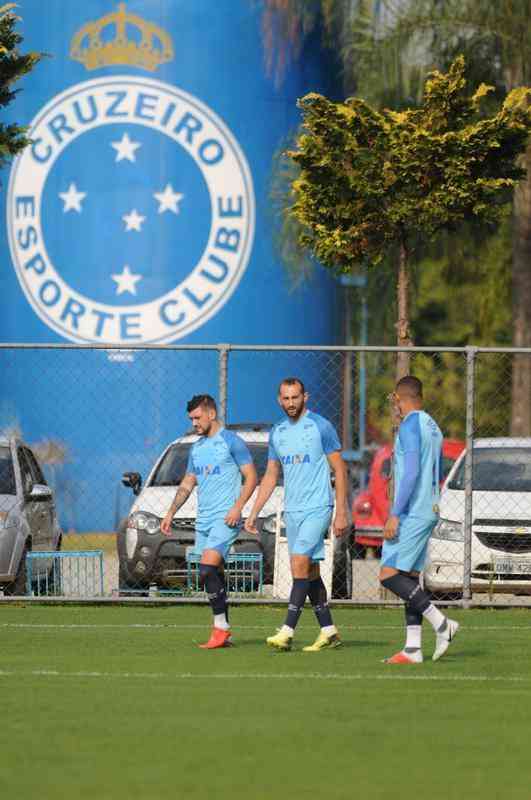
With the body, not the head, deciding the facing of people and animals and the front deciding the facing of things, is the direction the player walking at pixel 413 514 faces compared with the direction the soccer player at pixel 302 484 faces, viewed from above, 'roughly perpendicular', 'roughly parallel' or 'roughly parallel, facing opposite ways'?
roughly perpendicular

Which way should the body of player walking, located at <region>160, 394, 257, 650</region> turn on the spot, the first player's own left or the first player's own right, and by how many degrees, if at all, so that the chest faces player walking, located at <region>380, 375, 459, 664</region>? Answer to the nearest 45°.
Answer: approximately 90° to the first player's own left

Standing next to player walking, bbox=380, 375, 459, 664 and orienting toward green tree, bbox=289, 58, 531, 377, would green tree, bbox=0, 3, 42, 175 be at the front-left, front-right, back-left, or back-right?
front-left

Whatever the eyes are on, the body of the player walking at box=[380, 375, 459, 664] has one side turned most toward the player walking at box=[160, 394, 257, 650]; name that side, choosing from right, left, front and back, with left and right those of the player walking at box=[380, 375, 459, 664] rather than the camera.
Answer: front

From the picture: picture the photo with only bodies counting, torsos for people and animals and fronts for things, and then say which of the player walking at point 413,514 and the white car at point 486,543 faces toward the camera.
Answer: the white car

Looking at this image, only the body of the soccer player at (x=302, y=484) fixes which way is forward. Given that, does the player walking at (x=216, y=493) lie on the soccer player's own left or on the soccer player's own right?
on the soccer player's own right

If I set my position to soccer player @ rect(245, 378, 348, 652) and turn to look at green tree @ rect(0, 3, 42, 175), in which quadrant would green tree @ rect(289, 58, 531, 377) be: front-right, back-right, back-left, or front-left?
front-right

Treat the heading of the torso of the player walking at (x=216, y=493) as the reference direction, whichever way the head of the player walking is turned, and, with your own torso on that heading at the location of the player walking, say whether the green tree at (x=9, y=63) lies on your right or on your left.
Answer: on your right

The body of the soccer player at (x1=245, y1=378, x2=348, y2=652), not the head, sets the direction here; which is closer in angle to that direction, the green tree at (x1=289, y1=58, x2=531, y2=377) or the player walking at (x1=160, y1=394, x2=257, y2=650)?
the player walking

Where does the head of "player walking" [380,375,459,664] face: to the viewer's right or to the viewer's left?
to the viewer's left

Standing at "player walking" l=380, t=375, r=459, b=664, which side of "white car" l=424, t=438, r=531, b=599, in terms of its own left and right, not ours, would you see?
front

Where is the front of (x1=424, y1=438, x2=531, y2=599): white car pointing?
toward the camera

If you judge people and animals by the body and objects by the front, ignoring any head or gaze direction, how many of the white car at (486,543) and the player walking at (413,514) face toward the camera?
1

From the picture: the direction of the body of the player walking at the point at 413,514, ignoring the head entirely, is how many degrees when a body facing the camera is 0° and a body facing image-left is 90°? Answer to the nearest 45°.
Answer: approximately 135°

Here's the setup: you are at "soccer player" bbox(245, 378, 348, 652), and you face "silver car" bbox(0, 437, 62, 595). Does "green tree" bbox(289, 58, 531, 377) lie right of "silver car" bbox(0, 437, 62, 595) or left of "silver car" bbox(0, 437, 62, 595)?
right
